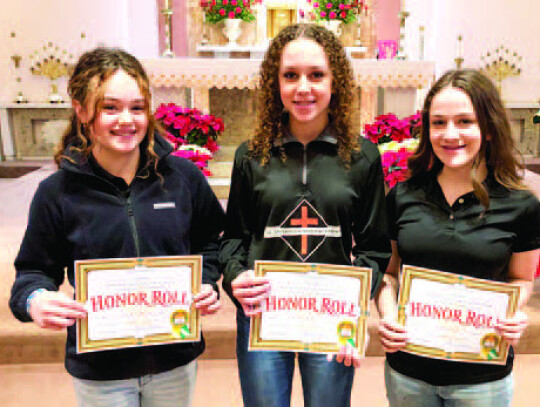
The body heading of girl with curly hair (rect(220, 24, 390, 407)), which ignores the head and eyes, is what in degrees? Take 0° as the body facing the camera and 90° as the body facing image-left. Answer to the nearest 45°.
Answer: approximately 0°

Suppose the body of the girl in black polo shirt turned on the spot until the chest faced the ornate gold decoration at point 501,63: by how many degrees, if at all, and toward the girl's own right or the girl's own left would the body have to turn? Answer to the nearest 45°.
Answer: approximately 180°

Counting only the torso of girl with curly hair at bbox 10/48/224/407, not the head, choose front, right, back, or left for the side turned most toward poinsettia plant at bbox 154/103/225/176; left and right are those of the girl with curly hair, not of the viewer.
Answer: back

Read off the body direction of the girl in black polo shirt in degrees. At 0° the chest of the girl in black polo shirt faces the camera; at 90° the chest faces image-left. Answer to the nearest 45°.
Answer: approximately 0°

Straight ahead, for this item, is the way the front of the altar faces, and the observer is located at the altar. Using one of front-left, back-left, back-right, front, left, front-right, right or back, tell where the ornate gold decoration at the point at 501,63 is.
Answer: back-left

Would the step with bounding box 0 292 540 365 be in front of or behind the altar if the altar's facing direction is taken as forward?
in front

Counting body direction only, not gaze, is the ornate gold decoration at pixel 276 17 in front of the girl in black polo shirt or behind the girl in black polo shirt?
behind

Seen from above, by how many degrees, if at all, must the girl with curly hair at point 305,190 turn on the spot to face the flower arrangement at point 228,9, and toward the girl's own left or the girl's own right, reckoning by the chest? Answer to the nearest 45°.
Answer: approximately 180°

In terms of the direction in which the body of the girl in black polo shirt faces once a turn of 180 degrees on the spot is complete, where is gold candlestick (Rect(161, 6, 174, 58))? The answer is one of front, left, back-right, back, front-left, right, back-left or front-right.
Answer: front-left
